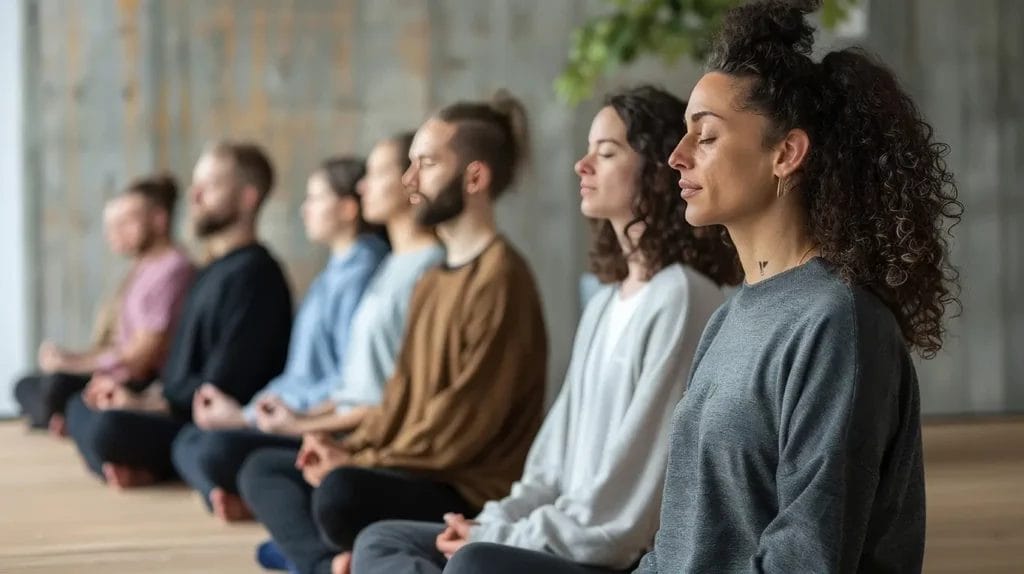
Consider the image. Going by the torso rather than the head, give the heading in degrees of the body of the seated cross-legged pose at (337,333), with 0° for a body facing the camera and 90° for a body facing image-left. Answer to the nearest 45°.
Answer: approximately 90°

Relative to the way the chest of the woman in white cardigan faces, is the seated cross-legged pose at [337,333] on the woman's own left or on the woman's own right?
on the woman's own right

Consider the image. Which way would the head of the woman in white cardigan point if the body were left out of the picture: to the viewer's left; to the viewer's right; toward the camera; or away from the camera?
to the viewer's left

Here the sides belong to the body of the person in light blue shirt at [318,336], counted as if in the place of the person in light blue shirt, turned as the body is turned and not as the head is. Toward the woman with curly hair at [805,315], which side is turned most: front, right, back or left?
left

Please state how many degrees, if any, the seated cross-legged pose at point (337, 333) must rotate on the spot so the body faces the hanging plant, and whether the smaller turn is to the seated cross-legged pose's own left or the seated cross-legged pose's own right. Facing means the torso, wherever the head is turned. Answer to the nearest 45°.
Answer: approximately 135° to the seated cross-legged pose's own right

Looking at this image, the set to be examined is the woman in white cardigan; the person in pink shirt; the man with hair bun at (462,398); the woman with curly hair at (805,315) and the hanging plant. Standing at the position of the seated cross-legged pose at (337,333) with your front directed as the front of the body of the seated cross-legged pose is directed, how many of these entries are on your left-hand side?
3

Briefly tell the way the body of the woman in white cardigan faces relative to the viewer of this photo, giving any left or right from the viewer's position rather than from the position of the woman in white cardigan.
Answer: facing the viewer and to the left of the viewer

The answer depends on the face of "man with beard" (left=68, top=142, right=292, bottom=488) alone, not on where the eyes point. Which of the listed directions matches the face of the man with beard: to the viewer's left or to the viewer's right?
to the viewer's left

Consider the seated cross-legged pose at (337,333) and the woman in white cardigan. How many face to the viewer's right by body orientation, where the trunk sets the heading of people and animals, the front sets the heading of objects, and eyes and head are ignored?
0

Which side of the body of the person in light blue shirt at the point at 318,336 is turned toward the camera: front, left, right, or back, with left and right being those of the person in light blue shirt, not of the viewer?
left

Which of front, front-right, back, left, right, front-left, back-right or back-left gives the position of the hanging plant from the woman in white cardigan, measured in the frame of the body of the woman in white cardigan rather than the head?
back-right

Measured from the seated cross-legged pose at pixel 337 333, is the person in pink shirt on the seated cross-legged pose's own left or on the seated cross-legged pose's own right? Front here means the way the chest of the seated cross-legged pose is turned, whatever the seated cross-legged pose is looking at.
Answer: on the seated cross-legged pose's own right

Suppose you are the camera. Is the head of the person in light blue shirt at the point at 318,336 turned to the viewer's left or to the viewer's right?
to the viewer's left

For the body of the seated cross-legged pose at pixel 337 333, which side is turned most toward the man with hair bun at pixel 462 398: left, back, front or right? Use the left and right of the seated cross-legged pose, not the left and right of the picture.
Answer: left
